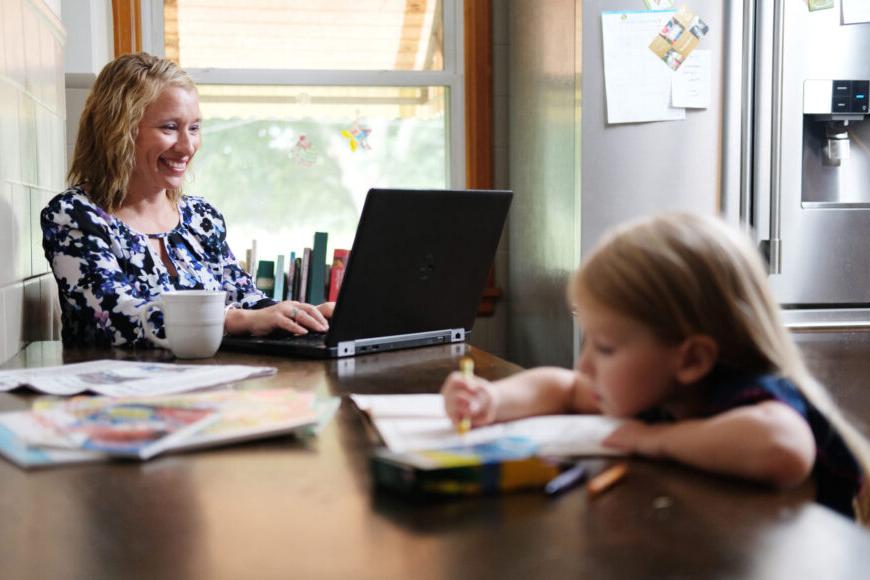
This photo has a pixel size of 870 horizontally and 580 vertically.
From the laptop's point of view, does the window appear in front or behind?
in front

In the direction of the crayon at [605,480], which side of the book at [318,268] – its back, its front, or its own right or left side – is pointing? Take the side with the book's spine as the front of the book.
front

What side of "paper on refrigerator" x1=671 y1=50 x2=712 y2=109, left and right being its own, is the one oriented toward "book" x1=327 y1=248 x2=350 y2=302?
right

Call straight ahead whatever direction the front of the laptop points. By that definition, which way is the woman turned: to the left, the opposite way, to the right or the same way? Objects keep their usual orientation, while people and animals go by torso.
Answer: the opposite way

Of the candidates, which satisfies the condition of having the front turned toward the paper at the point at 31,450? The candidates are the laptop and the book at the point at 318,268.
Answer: the book

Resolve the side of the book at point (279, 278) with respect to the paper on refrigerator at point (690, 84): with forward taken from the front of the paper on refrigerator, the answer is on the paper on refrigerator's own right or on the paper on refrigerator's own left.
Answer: on the paper on refrigerator's own right

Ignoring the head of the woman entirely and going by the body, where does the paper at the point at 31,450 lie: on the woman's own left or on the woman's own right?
on the woman's own right

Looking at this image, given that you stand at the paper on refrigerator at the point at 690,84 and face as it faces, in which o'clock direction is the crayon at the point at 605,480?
The crayon is roughly at 12 o'clock from the paper on refrigerator.

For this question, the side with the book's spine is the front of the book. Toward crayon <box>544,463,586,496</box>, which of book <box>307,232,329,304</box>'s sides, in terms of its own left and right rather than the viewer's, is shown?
front
